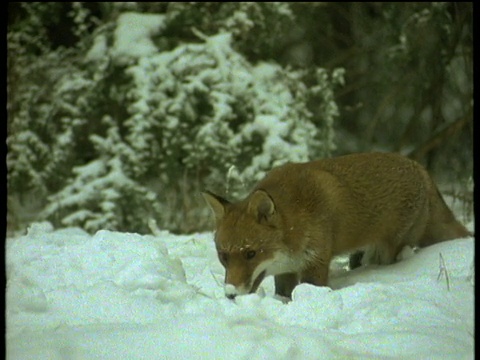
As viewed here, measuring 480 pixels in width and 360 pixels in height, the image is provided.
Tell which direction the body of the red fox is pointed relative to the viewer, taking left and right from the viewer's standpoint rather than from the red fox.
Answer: facing the viewer and to the left of the viewer

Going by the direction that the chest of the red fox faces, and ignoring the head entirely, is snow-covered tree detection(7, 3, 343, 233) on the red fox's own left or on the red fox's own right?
on the red fox's own right
